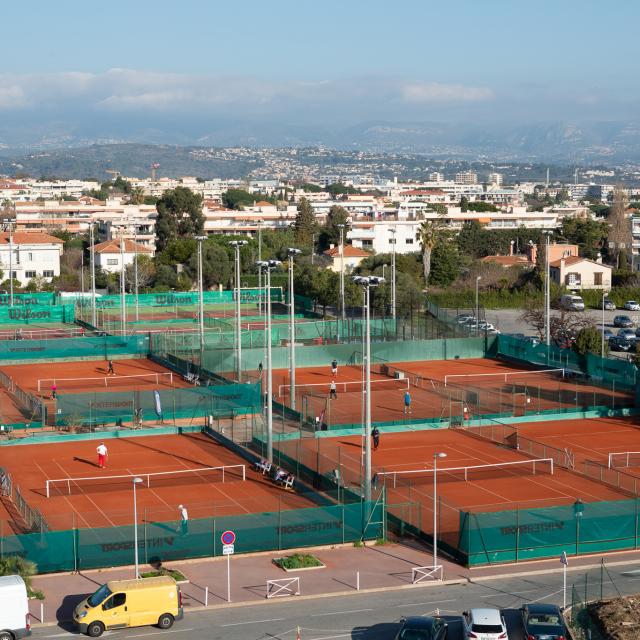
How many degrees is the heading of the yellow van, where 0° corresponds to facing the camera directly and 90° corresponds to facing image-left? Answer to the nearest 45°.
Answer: approximately 90°

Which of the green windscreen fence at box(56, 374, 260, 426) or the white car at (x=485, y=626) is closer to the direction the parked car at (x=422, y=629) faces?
the green windscreen fence

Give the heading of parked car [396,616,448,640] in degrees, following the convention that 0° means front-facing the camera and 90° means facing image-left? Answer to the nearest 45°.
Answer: approximately 180°

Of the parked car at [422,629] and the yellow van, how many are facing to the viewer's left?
1

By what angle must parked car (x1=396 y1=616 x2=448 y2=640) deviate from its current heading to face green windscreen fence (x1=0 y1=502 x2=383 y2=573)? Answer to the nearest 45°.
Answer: approximately 45° to its left

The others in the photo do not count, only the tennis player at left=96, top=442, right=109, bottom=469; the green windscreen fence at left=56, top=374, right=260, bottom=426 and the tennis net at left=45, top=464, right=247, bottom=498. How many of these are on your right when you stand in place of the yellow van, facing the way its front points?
3

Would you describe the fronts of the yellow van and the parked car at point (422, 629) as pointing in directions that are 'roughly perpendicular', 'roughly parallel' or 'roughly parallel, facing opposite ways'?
roughly perpendicular

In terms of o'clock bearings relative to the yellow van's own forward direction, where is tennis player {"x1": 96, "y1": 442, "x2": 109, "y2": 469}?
The tennis player is roughly at 3 o'clock from the yellow van.

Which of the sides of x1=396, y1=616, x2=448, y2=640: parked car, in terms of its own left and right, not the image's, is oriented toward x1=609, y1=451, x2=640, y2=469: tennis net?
front

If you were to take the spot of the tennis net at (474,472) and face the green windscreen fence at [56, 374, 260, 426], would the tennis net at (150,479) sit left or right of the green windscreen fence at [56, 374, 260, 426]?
left

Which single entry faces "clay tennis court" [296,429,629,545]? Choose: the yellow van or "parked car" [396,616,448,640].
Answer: the parked car

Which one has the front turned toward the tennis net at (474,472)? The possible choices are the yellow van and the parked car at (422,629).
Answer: the parked car

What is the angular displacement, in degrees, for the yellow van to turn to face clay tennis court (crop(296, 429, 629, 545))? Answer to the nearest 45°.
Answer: approximately 135° to its right

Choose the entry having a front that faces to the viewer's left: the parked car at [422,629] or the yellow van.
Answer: the yellow van

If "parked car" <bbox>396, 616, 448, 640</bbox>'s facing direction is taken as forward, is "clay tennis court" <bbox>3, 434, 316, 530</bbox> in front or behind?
in front
